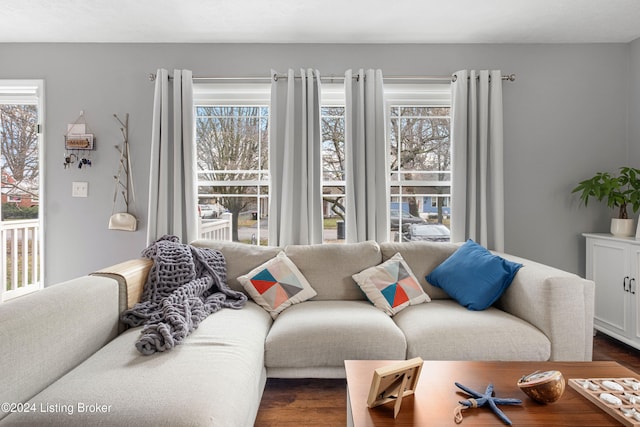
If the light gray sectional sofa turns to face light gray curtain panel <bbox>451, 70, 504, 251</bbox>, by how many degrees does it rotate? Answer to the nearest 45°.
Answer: approximately 135° to its left

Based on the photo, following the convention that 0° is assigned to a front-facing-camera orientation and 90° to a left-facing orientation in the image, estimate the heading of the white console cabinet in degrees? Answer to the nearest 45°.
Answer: approximately 45°

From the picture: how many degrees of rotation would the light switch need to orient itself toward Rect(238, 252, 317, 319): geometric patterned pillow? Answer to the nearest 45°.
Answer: approximately 45° to its left

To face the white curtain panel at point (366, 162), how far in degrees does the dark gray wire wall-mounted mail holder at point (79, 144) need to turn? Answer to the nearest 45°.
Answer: approximately 45° to its left

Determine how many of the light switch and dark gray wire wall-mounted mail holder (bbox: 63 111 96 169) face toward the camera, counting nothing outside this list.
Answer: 2
